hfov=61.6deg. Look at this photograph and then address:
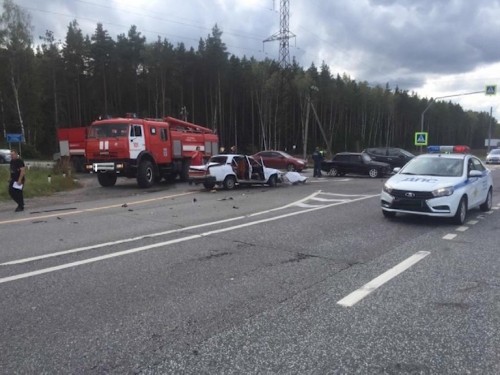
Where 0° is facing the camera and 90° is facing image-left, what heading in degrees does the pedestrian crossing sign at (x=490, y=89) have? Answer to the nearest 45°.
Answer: approximately 0°

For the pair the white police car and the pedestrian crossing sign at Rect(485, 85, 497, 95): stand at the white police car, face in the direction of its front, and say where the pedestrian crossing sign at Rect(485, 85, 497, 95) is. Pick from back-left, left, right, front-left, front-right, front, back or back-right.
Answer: back-right

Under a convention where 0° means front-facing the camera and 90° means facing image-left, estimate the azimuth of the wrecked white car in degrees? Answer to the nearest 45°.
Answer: approximately 225°

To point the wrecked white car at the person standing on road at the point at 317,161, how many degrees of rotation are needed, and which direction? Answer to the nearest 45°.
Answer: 0° — it already faces them

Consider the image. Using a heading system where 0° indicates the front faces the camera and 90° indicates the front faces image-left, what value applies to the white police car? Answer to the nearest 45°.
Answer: approximately 45°

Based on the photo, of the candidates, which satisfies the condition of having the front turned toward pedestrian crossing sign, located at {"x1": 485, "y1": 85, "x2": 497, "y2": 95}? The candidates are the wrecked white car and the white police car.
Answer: the wrecked white car

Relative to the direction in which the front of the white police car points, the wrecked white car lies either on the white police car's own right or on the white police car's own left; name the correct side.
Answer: on the white police car's own right

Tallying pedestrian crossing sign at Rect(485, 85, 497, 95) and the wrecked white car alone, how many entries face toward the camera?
1

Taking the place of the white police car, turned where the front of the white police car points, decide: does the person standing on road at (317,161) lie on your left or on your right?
on your right
